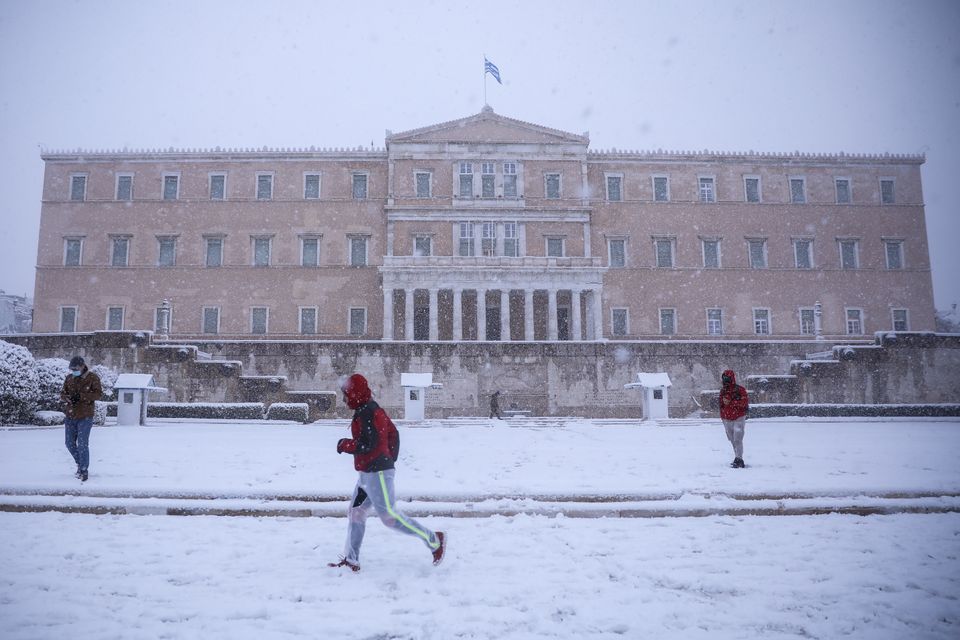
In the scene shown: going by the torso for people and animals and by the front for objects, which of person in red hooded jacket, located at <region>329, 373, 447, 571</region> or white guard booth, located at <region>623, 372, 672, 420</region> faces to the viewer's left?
the person in red hooded jacket

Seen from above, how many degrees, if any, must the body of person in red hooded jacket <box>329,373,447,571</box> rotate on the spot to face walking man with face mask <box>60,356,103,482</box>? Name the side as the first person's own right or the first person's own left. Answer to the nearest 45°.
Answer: approximately 45° to the first person's own right

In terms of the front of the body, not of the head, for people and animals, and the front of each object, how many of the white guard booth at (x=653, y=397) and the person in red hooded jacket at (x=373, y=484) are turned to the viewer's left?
1

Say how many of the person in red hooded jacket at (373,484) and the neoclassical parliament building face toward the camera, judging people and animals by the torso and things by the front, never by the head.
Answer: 1

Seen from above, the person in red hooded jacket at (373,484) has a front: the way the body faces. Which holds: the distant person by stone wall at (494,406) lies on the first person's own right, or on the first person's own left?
on the first person's own right

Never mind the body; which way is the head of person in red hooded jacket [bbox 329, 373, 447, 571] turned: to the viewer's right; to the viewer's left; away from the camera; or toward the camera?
to the viewer's left

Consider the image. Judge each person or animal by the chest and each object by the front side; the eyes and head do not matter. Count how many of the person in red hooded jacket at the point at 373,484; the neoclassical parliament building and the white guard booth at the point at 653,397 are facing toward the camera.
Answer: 2

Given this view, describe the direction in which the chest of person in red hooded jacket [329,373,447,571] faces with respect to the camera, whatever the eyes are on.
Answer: to the viewer's left

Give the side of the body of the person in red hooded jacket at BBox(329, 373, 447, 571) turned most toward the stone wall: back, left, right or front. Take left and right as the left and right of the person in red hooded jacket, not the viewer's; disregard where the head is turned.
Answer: right
